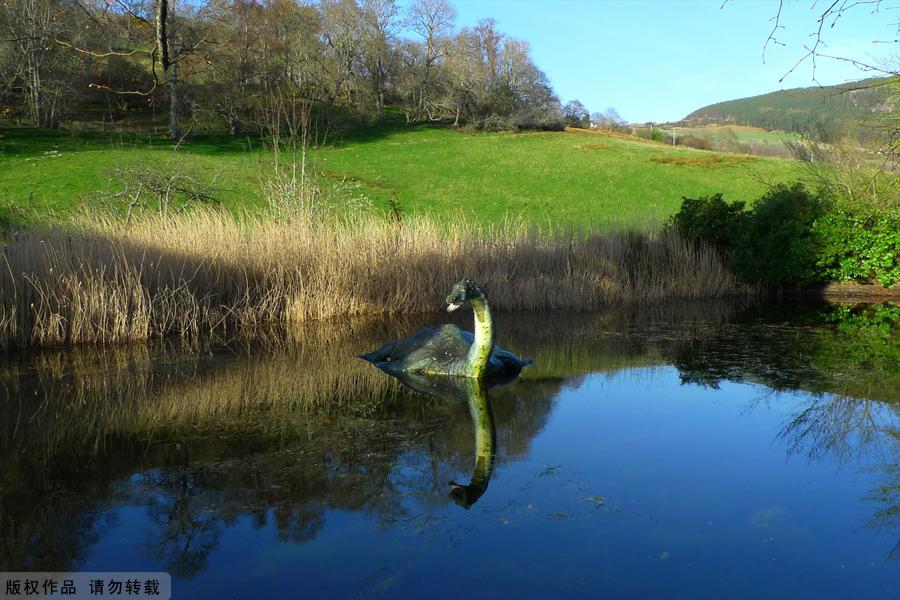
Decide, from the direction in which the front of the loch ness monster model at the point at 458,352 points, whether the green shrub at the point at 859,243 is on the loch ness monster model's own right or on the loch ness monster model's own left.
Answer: on the loch ness monster model's own left

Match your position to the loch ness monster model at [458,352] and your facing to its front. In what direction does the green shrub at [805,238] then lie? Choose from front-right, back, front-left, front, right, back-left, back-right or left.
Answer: left

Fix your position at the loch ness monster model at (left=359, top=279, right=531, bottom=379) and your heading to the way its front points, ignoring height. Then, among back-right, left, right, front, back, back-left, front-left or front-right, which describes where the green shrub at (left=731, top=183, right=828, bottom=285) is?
left

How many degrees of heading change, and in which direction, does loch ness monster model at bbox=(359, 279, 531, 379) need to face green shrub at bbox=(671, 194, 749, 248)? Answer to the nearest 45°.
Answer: approximately 90° to its left

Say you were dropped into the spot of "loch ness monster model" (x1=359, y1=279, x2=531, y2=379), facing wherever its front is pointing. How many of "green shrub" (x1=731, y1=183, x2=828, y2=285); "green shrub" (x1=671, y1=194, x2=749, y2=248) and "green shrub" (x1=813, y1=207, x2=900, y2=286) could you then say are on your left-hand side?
3

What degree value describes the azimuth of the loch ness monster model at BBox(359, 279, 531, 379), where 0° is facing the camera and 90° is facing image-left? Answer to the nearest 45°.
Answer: approximately 315°
